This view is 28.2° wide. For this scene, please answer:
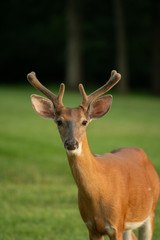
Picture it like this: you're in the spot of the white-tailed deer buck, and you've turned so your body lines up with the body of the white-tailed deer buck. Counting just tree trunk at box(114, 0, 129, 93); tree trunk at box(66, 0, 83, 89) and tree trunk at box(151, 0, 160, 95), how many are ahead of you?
0

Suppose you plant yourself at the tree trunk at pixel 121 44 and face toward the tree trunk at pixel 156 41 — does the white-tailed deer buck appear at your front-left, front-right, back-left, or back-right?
back-right

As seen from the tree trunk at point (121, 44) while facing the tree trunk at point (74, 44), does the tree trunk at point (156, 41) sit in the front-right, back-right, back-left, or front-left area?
back-right

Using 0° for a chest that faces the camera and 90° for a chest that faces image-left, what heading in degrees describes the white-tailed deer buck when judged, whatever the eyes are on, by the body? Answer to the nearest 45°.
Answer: approximately 45°

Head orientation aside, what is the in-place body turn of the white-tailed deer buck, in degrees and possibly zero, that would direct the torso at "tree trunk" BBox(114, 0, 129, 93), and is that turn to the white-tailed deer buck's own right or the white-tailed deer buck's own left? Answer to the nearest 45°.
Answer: approximately 135° to the white-tailed deer buck's own right

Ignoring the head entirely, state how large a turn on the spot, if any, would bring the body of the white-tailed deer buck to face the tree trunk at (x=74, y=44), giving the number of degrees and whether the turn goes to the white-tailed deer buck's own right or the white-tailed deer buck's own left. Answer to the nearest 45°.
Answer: approximately 135° to the white-tailed deer buck's own right

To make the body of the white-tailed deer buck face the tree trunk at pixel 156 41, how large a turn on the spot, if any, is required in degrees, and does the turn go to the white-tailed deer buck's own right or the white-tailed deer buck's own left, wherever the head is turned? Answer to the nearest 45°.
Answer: approximately 135° to the white-tailed deer buck's own right
